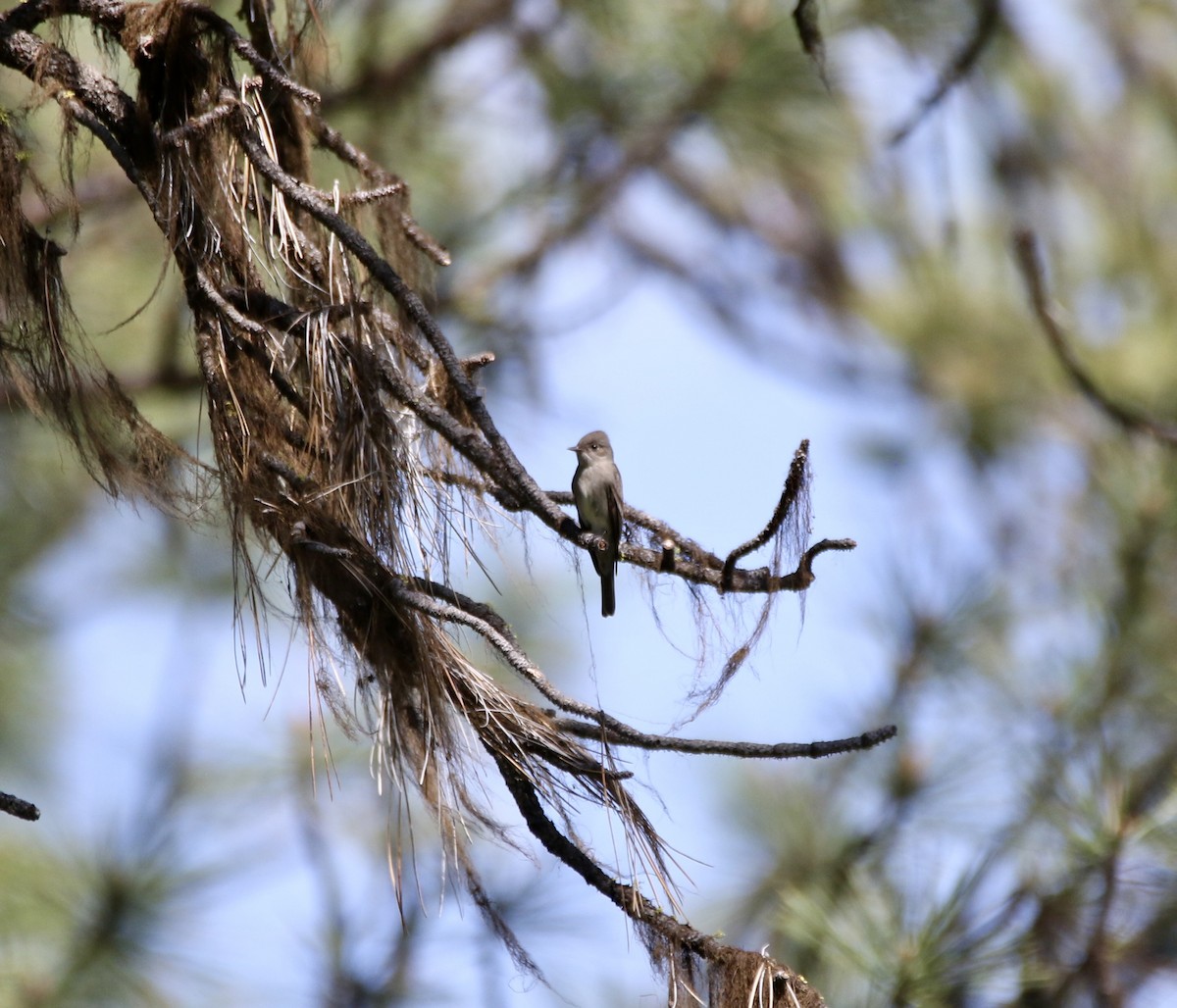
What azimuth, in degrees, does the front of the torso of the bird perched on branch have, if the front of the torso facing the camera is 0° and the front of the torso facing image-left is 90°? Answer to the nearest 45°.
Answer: approximately 45°

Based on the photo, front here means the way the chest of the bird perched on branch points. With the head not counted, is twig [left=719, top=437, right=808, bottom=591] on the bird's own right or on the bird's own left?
on the bird's own left

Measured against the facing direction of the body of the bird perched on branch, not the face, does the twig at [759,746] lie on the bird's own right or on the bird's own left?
on the bird's own left
